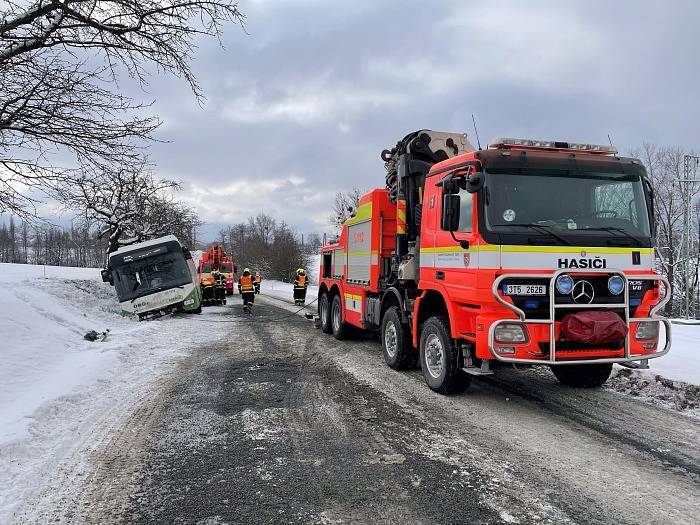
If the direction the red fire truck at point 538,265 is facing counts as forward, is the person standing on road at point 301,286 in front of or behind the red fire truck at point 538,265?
behind

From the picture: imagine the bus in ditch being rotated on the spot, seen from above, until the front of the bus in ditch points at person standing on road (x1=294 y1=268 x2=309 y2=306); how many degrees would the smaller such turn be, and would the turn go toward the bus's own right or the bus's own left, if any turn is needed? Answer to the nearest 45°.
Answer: approximately 135° to the bus's own left

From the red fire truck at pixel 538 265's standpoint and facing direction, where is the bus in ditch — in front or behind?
behind

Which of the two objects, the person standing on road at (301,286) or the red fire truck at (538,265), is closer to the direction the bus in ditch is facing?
the red fire truck

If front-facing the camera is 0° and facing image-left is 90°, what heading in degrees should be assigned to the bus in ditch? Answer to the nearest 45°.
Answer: approximately 0°

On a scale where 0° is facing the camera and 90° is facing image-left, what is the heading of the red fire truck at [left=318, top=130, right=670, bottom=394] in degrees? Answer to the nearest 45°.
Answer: approximately 315°
